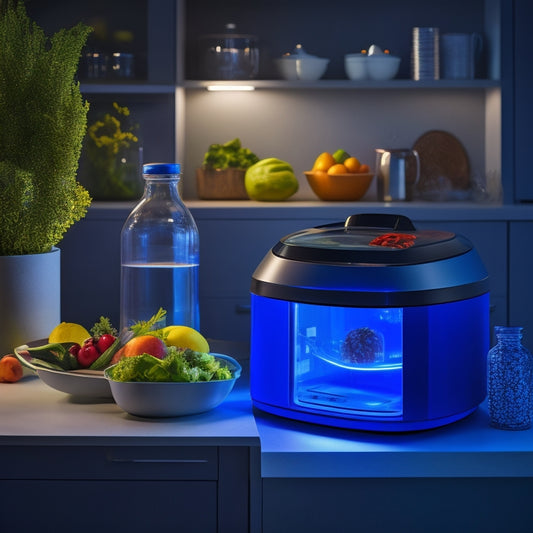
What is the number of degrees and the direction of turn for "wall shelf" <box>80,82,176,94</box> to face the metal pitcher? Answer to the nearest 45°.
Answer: approximately 90° to its left

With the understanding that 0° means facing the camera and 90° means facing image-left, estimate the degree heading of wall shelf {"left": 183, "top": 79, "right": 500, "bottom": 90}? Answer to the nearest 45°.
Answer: approximately 0°

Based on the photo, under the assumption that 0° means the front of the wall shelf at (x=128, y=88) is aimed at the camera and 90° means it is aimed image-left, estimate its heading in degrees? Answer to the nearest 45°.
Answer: approximately 0°

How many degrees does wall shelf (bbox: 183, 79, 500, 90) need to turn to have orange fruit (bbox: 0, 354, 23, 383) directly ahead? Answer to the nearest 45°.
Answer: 0° — it already faces it

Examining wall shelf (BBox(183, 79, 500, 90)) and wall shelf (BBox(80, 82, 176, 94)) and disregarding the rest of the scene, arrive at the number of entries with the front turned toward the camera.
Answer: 2

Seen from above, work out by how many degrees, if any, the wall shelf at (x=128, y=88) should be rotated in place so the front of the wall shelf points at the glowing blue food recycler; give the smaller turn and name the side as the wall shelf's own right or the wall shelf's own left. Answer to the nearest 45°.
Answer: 0° — it already faces it
